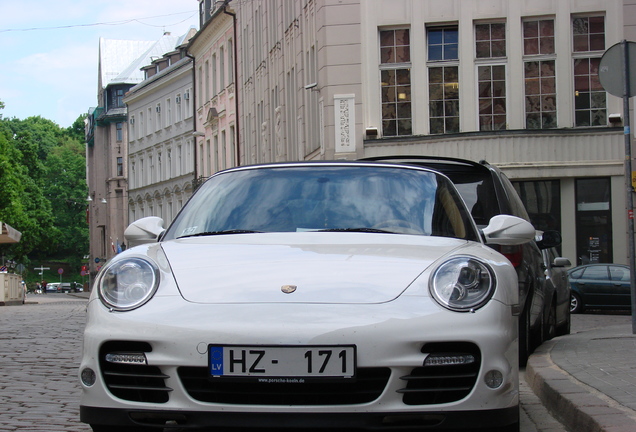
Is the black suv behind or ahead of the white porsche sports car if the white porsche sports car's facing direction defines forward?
behind

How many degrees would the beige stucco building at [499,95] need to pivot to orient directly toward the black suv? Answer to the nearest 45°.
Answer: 0° — it already faces it

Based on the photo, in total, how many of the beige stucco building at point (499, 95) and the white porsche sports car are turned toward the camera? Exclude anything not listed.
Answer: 2

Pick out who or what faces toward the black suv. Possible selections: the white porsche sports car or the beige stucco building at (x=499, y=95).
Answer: the beige stucco building

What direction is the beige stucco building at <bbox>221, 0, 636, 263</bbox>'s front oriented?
toward the camera

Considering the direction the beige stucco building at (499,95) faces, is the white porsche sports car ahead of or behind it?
ahead

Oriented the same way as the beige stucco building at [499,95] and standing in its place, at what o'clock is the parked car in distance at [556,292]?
The parked car in distance is roughly at 12 o'clock from the beige stucco building.

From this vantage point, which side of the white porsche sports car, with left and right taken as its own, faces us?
front
